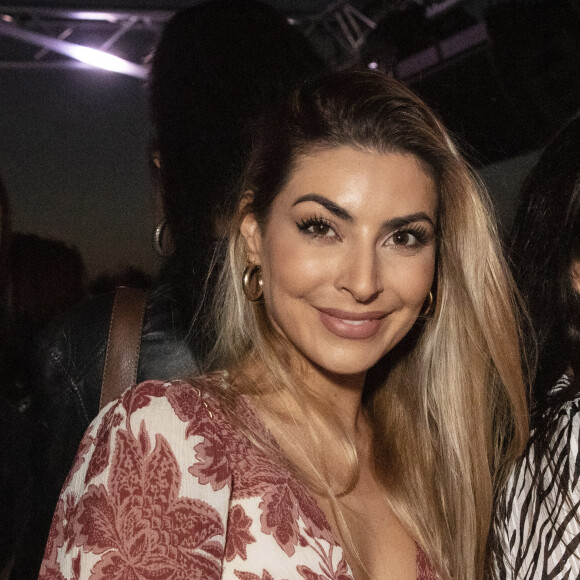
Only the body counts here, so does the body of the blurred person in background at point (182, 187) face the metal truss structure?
yes

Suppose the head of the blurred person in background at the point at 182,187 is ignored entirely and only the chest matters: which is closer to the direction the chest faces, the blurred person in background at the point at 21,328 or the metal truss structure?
the metal truss structure

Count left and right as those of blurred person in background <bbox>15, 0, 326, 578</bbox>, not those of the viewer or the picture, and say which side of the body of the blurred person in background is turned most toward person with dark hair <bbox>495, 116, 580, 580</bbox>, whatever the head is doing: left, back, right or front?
right

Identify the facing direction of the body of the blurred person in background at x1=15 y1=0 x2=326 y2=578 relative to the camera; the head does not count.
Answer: away from the camera
